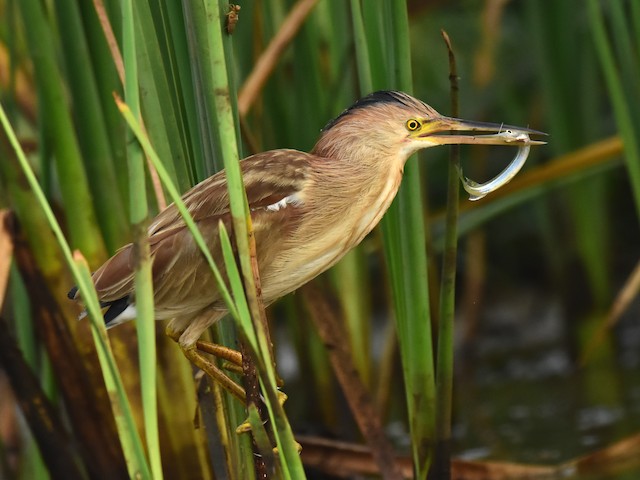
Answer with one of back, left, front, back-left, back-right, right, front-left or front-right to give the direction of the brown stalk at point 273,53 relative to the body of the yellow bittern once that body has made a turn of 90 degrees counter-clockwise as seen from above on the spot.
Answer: front

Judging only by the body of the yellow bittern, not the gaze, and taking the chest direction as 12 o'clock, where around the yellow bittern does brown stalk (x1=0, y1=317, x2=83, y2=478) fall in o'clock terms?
The brown stalk is roughly at 7 o'clock from the yellow bittern.

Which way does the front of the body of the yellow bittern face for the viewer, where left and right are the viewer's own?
facing to the right of the viewer

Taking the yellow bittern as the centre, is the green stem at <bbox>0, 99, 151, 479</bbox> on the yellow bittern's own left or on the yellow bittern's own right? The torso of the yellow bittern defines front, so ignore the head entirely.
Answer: on the yellow bittern's own right

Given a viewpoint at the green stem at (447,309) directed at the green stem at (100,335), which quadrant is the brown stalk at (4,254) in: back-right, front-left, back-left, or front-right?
front-right

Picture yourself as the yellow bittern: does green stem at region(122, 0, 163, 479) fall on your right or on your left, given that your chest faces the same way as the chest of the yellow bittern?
on your right

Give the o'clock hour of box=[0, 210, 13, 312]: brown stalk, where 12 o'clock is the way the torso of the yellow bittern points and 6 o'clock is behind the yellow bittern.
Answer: The brown stalk is roughly at 7 o'clock from the yellow bittern.

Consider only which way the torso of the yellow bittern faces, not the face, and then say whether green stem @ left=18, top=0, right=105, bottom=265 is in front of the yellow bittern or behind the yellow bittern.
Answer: behind
